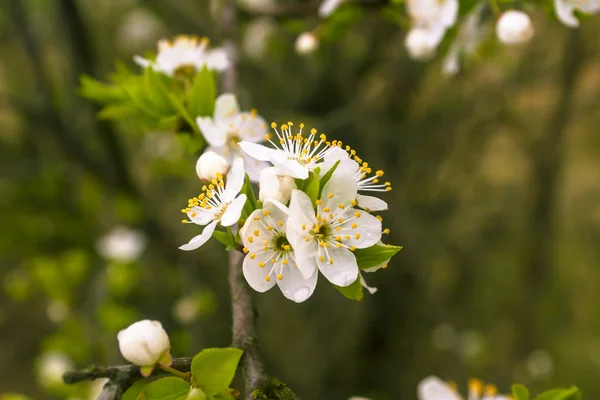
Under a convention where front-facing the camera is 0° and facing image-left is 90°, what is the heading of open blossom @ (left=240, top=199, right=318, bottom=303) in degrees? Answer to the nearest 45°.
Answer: approximately 0°

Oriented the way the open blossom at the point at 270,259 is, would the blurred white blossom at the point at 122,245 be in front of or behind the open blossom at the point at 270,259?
behind

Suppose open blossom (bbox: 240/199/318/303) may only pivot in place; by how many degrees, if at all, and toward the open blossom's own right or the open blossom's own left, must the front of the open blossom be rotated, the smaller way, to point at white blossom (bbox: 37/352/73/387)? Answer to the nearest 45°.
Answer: approximately 135° to the open blossom's own right
